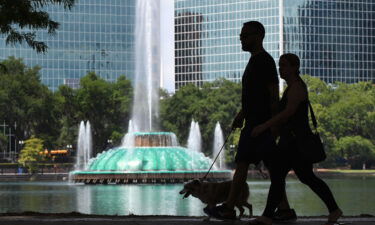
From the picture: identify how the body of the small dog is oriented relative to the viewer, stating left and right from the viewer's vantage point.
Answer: facing to the left of the viewer
